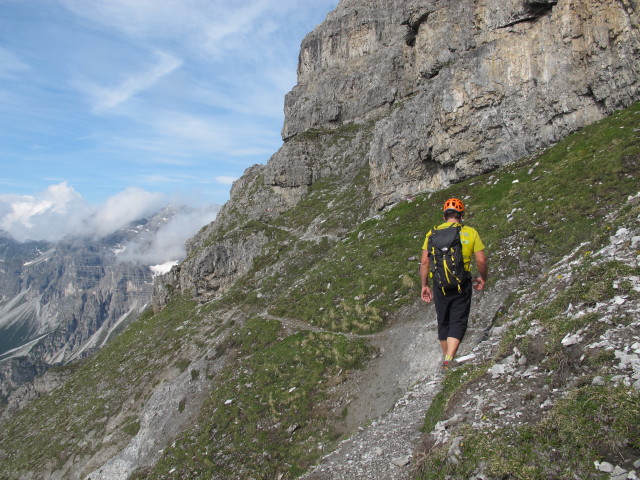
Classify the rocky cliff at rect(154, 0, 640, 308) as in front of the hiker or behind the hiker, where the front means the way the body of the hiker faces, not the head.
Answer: in front

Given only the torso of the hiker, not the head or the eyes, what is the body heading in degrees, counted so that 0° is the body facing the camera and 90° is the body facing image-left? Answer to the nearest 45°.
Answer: approximately 180°
